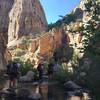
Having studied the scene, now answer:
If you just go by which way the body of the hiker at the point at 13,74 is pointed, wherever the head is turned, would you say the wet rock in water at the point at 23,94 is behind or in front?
behind

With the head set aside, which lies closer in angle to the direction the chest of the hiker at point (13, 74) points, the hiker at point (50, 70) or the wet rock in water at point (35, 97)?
the hiker

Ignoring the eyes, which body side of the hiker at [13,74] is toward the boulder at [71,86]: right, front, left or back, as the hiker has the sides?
right

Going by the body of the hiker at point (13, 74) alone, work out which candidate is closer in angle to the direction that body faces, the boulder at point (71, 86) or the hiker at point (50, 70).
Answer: the hiker

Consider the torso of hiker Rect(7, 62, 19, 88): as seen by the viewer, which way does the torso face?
away from the camera

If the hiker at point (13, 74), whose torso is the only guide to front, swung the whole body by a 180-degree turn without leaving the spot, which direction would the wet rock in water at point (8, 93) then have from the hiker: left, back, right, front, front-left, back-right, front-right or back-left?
front
